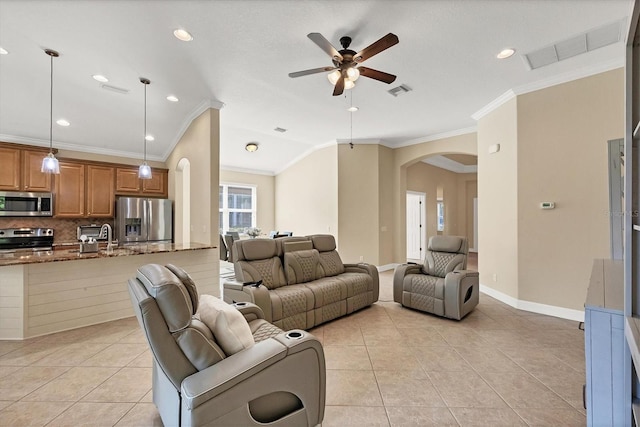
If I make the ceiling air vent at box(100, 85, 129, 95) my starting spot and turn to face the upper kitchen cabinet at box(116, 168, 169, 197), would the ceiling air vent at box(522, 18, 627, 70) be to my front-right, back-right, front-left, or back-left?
back-right

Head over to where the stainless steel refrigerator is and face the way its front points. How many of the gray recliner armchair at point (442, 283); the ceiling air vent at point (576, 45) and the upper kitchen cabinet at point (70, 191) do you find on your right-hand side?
1

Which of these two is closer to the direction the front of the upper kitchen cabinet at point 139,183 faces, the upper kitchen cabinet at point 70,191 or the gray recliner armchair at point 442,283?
the gray recliner armchair

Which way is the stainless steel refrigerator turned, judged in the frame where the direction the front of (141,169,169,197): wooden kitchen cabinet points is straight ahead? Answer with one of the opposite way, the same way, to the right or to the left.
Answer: the same way

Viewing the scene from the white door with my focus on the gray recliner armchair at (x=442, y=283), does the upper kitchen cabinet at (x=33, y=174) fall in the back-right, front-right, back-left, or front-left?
front-right

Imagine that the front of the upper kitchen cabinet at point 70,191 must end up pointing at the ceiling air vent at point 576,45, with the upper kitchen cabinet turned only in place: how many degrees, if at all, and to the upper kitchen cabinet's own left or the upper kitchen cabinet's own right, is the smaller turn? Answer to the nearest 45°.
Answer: approximately 45° to the upper kitchen cabinet's own left

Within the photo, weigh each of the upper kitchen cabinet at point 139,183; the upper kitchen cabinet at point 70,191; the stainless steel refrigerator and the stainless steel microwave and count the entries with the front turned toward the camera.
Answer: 4

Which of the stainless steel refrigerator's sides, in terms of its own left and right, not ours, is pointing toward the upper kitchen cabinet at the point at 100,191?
right

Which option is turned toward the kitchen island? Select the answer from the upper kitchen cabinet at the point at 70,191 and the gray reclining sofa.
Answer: the upper kitchen cabinet

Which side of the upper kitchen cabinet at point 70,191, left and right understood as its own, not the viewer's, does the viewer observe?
front

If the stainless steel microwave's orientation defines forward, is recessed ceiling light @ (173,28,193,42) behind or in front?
in front

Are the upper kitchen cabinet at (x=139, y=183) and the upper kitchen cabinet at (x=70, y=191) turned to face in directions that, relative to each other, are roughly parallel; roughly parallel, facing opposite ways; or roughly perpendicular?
roughly parallel

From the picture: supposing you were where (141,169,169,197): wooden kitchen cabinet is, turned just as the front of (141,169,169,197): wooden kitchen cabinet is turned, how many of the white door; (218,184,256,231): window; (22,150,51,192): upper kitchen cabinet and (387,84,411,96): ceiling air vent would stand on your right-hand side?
1

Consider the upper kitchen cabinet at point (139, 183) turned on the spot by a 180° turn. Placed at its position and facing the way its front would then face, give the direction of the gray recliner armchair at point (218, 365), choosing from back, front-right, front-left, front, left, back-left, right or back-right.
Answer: back

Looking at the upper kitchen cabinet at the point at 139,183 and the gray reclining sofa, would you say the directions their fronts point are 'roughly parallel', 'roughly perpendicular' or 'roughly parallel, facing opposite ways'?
roughly parallel

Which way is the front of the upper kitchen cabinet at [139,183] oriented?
toward the camera

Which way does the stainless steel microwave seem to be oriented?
toward the camera

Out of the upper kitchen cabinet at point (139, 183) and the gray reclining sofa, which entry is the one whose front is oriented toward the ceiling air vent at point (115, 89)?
the upper kitchen cabinet

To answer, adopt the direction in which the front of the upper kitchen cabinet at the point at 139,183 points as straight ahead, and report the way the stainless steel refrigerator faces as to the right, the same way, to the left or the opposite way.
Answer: the same way

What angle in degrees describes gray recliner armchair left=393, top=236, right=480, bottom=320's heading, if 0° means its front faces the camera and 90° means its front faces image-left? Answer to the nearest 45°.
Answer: approximately 45°
